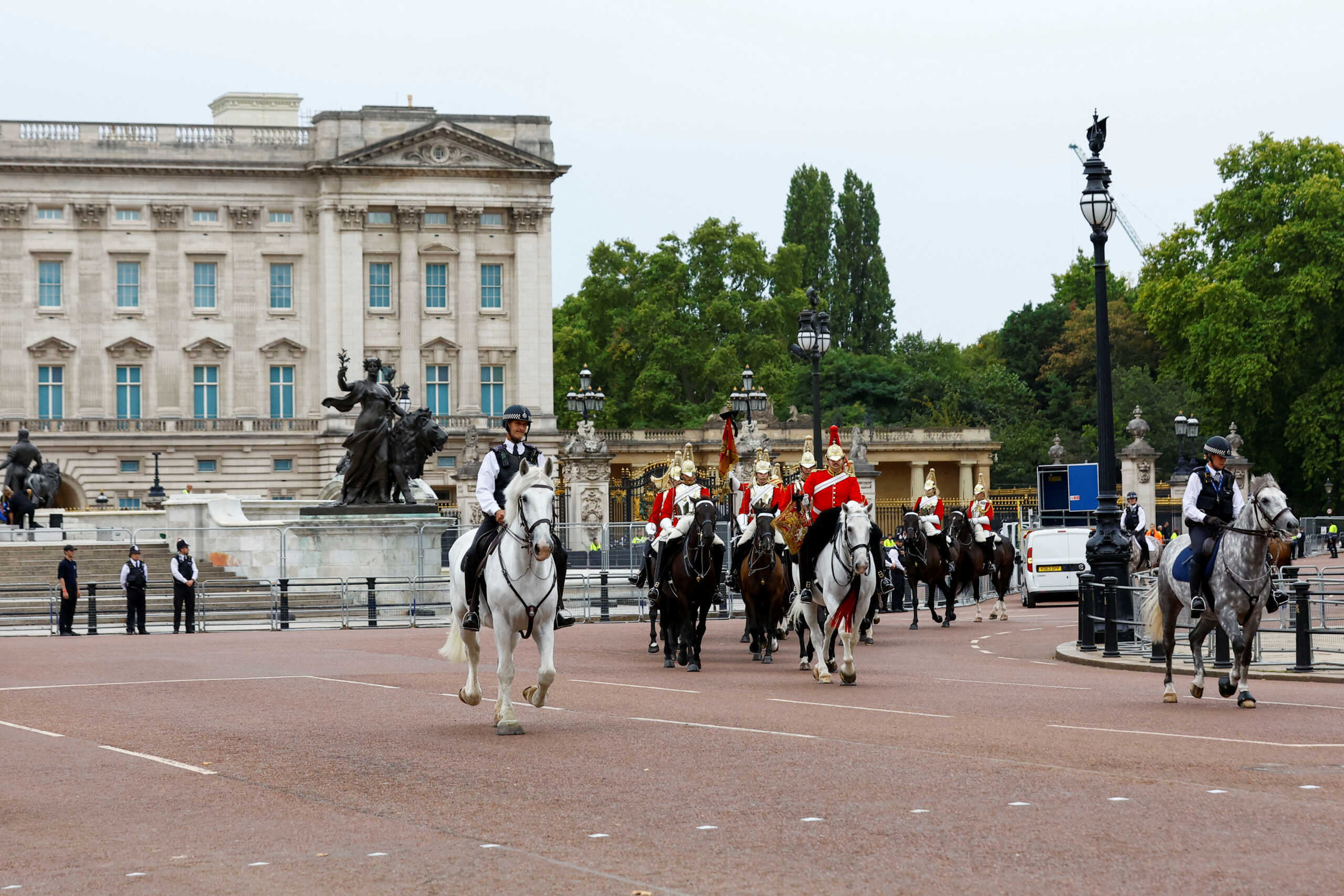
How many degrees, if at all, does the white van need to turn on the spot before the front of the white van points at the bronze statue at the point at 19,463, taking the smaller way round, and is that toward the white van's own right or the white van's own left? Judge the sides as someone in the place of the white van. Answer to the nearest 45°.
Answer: approximately 90° to the white van's own left

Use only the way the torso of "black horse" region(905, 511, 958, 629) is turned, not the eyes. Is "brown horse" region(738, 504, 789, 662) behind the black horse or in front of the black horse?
in front

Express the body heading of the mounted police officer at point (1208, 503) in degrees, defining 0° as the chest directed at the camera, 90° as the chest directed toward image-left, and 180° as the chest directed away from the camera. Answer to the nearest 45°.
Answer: approximately 315°

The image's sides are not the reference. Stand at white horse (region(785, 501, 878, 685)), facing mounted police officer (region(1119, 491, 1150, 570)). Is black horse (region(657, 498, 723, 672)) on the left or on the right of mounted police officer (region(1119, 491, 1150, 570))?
left

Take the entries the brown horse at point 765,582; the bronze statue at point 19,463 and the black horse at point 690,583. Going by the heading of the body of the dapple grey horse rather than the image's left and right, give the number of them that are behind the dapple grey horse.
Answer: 3

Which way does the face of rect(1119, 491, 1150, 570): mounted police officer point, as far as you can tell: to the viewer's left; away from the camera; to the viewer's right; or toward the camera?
toward the camera

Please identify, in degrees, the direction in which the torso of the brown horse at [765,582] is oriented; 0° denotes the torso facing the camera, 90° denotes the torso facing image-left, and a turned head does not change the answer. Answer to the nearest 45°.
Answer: approximately 0°

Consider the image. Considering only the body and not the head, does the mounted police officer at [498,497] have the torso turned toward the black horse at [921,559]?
no

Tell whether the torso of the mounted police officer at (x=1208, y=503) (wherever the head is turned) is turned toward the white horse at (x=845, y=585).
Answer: no

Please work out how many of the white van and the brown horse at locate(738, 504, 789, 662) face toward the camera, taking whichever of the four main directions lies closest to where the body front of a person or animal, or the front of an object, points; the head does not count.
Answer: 1

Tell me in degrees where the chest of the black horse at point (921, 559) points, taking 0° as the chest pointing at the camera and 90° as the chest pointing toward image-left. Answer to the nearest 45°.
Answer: approximately 45°

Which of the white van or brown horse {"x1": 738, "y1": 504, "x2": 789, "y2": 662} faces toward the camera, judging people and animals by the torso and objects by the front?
the brown horse
